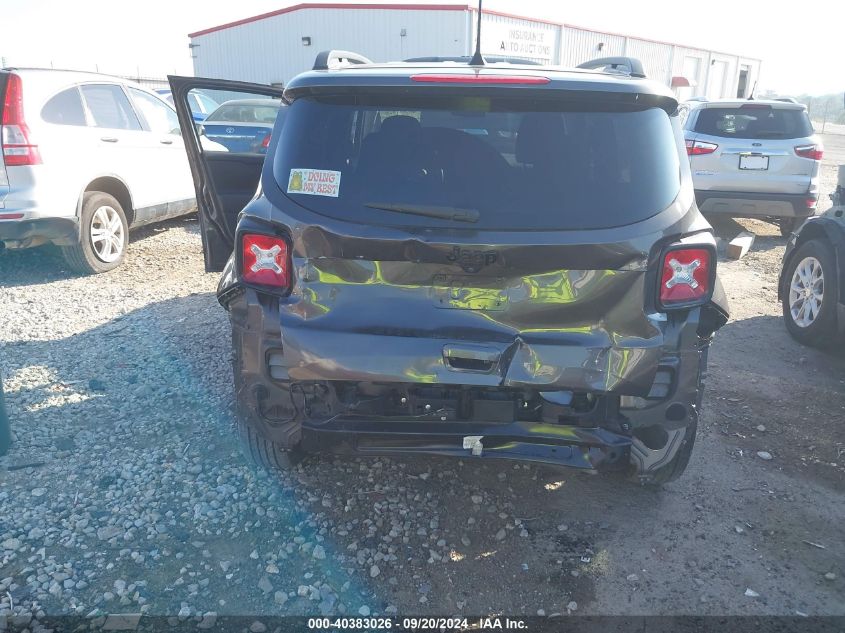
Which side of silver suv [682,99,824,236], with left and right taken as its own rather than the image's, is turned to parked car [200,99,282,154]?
left

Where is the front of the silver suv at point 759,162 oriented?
away from the camera

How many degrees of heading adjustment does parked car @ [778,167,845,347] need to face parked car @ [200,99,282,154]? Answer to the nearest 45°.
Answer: approximately 45° to its left

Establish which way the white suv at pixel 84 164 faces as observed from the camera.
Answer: facing away from the viewer and to the right of the viewer

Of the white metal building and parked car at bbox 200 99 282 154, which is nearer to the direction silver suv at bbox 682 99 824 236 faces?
the white metal building

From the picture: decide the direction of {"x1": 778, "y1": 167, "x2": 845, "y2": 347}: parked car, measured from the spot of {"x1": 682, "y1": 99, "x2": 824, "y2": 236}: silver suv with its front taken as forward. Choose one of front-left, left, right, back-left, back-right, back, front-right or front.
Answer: back

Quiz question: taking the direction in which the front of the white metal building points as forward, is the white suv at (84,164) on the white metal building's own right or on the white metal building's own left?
on the white metal building's own right

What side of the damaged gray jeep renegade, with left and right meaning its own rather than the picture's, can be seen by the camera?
back

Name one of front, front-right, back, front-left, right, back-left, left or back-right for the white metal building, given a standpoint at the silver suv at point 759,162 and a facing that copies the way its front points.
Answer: front-left

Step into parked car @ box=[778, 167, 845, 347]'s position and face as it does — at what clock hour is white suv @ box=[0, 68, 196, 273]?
The white suv is roughly at 10 o'clock from the parked car.

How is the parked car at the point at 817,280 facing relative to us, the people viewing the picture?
facing away from the viewer and to the left of the viewer

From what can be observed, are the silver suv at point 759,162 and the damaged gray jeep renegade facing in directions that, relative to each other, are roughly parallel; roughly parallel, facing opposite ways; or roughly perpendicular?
roughly parallel

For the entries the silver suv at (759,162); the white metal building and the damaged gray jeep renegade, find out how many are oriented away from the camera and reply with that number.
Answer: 2

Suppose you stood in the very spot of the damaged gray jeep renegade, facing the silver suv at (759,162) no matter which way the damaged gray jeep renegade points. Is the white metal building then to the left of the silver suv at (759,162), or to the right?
left

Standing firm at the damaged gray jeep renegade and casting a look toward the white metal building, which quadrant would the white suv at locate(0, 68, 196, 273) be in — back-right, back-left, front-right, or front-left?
front-left

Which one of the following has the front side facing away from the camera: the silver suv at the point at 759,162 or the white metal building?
the silver suv

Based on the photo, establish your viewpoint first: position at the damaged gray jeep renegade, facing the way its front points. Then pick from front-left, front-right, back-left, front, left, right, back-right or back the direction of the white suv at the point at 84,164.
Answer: front-left
